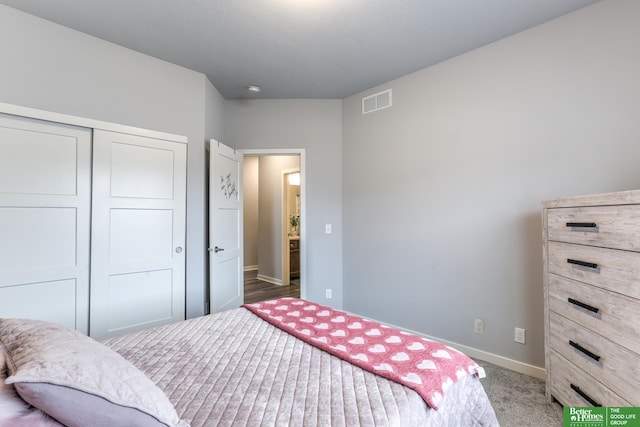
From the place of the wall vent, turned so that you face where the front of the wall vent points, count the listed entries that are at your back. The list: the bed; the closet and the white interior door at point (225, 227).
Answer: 0

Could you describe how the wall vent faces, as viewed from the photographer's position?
facing the viewer and to the left of the viewer

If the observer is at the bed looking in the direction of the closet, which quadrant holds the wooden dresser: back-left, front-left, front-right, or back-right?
back-right

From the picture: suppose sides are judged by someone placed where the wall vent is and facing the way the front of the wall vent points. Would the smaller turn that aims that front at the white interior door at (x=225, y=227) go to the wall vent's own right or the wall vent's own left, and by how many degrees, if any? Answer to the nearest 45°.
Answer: approximately 45° to the wall vent's own right

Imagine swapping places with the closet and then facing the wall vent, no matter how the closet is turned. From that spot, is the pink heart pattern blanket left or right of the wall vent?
right

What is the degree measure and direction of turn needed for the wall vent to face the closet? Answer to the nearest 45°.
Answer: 0° — it already faces it

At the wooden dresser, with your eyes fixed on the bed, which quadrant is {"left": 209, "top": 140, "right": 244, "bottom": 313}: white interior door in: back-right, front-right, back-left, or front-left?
front-right
